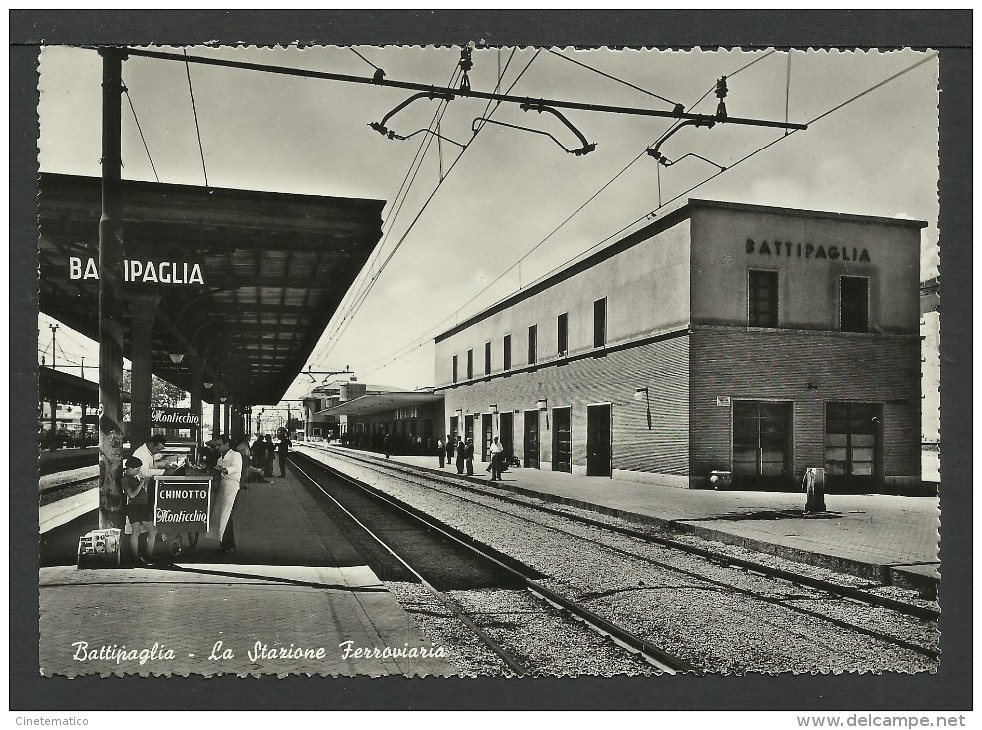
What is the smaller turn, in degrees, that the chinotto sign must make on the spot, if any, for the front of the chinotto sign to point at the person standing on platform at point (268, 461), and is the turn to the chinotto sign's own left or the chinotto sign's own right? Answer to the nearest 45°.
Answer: approximately 180°

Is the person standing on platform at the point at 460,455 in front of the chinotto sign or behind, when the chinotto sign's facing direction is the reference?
behind

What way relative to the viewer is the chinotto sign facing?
toward the camera

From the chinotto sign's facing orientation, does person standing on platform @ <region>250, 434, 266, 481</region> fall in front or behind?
behind
